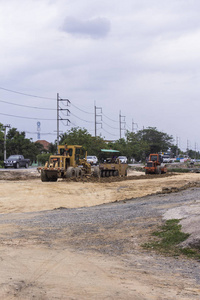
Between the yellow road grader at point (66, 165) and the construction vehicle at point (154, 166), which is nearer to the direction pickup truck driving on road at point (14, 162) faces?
the yellow road grader

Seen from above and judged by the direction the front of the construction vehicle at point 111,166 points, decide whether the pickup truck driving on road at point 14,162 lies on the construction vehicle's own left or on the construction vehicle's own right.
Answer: on the construction vehicle's own right

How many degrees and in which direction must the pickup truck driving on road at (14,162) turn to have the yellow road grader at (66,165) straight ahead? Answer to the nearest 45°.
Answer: approximately 45° to its left

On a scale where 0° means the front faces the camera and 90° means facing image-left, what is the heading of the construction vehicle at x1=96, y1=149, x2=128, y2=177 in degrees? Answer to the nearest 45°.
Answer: approximately 45°

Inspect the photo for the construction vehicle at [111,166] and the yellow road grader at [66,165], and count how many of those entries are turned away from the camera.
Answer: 0
